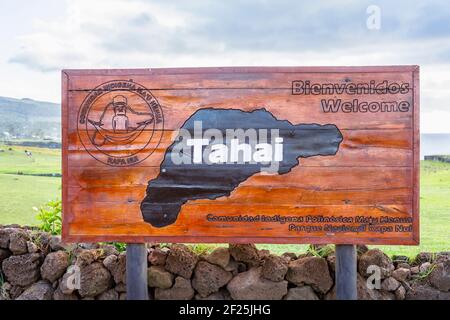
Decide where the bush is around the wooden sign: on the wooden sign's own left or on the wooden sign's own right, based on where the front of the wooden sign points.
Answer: on the wooden sign's own right

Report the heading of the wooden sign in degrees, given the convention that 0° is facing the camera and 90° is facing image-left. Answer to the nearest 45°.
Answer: approximately 0°
